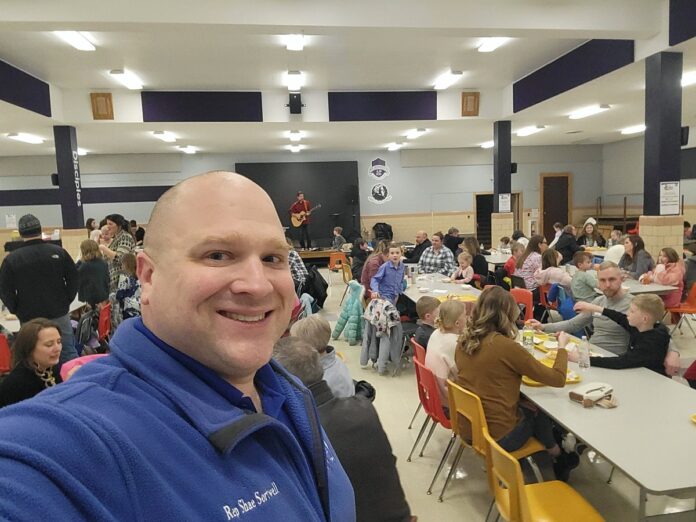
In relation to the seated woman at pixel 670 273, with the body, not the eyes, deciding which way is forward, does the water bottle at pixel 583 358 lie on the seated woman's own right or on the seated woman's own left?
on the seated woman's own left

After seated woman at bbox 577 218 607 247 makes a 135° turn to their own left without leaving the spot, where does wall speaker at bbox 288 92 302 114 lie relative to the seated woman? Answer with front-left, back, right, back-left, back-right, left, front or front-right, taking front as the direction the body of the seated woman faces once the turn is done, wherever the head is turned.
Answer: back

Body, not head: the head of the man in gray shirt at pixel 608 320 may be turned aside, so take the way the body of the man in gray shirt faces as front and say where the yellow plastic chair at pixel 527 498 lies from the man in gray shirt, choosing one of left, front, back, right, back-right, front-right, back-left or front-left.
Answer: front-left

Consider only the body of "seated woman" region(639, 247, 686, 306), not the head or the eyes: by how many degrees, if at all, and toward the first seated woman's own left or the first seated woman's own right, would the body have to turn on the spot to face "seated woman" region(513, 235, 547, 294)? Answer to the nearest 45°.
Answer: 0° — they already face them

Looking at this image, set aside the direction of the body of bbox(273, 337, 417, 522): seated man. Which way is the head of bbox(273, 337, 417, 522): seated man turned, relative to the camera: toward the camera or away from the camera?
away from the camera

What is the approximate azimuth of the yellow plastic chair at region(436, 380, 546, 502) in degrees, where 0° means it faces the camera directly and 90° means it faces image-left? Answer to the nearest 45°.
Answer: approximately 225°

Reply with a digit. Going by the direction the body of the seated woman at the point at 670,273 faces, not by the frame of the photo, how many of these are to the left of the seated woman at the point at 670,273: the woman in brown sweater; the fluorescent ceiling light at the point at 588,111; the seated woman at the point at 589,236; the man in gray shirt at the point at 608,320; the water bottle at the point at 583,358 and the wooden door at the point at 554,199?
3

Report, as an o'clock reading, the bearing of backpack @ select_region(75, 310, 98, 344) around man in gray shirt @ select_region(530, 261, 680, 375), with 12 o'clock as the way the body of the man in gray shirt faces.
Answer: The backpack is roughly at 1 o'clock from the man in gray shirt.

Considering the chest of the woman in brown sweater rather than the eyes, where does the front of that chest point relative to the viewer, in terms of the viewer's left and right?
facing away from the viewer and to the right of the viewer

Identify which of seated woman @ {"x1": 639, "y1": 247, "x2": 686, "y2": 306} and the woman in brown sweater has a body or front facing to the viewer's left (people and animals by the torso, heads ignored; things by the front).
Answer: the seated woman

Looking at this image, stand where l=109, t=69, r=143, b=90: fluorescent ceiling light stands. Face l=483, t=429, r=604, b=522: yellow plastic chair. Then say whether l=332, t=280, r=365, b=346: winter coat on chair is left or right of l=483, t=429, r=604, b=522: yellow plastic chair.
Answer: left

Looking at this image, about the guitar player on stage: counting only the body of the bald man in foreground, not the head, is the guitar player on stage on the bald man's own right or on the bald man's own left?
on the bald man's own left

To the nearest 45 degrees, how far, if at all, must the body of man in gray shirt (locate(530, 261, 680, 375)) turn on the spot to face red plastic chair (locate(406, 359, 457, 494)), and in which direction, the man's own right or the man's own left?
0° — they already face it

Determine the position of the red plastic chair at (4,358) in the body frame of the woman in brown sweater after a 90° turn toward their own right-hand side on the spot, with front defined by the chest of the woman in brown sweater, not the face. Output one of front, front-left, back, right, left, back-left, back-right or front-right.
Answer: back-right

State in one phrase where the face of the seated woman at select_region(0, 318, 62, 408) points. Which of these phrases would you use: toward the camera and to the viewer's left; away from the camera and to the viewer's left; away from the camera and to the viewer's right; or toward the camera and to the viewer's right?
toward the camera and to the viewer's right

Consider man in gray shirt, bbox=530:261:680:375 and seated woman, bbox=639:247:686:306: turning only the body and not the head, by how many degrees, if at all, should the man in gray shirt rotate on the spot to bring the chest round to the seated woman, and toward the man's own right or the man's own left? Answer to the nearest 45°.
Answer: approximately 135° to the man's own right
